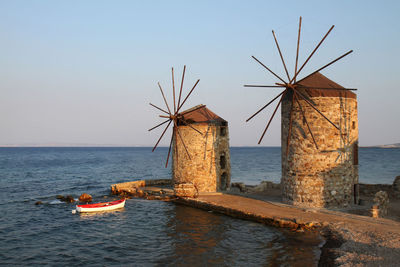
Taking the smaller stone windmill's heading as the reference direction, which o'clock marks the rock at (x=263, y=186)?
The rock is roughly at 7 o'clock from the smaller stone windmill.

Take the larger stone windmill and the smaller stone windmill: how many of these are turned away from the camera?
0

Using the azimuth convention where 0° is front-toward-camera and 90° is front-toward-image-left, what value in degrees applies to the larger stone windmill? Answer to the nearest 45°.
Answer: approximately 45°

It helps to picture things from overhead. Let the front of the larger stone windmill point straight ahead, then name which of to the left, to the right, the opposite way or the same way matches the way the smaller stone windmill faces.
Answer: the same way

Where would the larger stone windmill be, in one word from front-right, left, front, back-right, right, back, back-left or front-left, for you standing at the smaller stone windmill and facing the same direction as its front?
left

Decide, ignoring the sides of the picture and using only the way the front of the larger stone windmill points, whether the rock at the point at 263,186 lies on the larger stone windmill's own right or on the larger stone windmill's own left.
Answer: on the larger stone windmill's own right

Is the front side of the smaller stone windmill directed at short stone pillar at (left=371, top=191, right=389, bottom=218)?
no

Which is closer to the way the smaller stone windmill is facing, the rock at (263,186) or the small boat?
the small boat

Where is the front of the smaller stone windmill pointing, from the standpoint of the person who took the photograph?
facing the viewer and to the left of the viewer

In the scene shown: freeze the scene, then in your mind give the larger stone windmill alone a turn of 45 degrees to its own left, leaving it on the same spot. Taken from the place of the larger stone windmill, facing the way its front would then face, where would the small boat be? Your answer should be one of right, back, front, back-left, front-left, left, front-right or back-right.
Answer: right
